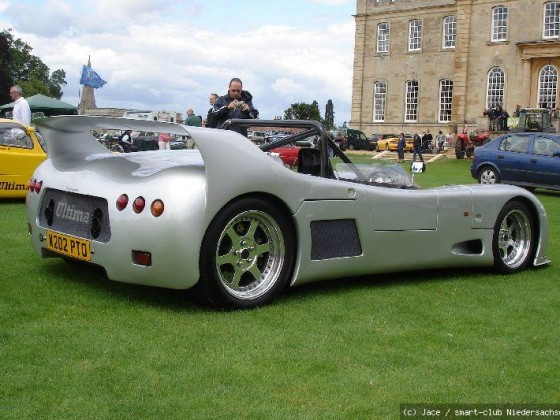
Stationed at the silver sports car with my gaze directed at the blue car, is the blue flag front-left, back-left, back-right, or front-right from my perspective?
front-left

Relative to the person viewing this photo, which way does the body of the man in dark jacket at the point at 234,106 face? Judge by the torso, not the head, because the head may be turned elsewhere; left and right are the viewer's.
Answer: facing the viewer

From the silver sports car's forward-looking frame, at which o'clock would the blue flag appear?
The blue flag is roughly at 10 o'clock from the silver sports car.

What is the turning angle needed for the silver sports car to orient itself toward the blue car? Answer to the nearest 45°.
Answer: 0° — it already faces it

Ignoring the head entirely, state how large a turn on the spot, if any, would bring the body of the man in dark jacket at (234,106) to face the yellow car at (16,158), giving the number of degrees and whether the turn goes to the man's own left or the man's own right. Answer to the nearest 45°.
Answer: approximately 135° to the man's own right

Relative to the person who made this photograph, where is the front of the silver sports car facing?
facing away from the viewer and to the right of the viewer

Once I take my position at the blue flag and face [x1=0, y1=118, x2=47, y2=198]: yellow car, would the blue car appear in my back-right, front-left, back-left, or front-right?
front-left

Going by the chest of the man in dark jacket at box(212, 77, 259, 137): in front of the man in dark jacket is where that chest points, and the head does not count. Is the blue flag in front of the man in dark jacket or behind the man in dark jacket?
behind

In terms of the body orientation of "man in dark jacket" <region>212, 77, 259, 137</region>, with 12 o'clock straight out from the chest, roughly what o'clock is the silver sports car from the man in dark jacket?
The silver sports car is roughly at 12 o'clock from the man in dark jacket.

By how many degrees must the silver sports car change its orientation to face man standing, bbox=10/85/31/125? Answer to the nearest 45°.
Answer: approximately 90° to its left
